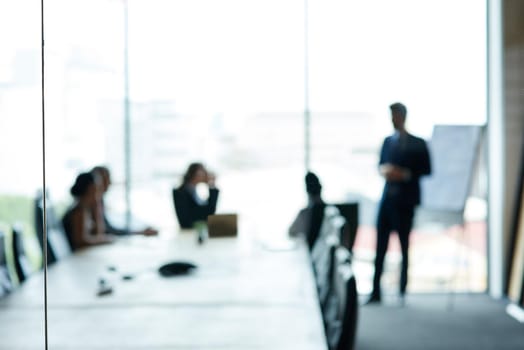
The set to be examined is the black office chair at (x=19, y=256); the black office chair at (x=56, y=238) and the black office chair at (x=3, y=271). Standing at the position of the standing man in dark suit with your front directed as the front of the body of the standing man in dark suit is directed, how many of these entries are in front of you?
3

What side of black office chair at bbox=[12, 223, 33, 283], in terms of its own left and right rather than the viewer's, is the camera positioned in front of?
right

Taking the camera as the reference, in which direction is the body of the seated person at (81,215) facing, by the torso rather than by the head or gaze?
to the viewer's right

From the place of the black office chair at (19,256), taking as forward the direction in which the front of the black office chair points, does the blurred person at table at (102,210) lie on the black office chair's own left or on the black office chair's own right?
on the black office chair's own left

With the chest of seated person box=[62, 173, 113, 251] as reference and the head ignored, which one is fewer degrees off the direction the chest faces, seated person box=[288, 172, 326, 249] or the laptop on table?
the seated person

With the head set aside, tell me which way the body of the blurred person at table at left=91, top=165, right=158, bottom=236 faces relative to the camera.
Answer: to the viewer's right

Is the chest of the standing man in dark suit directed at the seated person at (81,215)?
yes

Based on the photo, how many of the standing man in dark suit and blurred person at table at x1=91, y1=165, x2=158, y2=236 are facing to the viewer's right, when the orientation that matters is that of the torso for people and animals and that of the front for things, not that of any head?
1

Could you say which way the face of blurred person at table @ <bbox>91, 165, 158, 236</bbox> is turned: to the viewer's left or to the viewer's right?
to the viewer's right

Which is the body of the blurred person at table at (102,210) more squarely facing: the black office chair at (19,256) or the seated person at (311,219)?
the seated person
